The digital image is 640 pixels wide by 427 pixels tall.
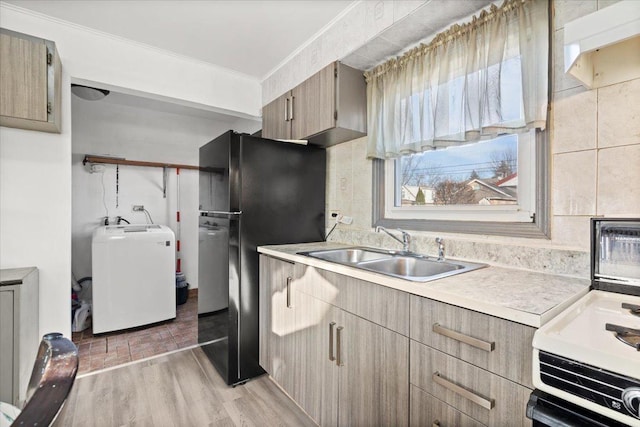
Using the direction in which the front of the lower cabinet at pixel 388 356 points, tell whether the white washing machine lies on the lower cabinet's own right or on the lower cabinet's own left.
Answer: on the lower cabinet's own right

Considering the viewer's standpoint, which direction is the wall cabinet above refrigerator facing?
facing the viewer and to the left of the viewer

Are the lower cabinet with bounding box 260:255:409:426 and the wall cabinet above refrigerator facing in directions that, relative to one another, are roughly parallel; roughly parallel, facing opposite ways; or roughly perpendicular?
roughly parallel

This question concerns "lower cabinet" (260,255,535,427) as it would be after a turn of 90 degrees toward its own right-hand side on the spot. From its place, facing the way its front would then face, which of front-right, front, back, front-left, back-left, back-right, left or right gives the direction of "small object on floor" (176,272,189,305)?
front

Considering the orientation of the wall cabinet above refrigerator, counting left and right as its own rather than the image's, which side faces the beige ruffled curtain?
left

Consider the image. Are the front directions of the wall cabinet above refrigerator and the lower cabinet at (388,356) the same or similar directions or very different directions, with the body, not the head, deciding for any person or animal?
same or similar directions

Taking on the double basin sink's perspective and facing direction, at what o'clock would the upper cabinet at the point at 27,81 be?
The upper cabinet is roughly at 1 o'clock from the double basin sink.

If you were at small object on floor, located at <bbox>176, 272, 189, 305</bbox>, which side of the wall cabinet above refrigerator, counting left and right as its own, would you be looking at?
right

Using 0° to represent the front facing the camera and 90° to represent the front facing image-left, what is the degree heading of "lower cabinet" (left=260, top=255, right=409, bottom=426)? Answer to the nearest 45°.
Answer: approximately 45°

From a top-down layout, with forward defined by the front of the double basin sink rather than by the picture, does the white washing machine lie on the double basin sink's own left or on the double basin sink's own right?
on the double basin sink's own right

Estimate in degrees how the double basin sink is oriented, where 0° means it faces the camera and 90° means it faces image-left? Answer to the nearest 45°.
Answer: approximately 45°

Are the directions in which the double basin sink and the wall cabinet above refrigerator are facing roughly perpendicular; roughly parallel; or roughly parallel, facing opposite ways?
roughly parallel
